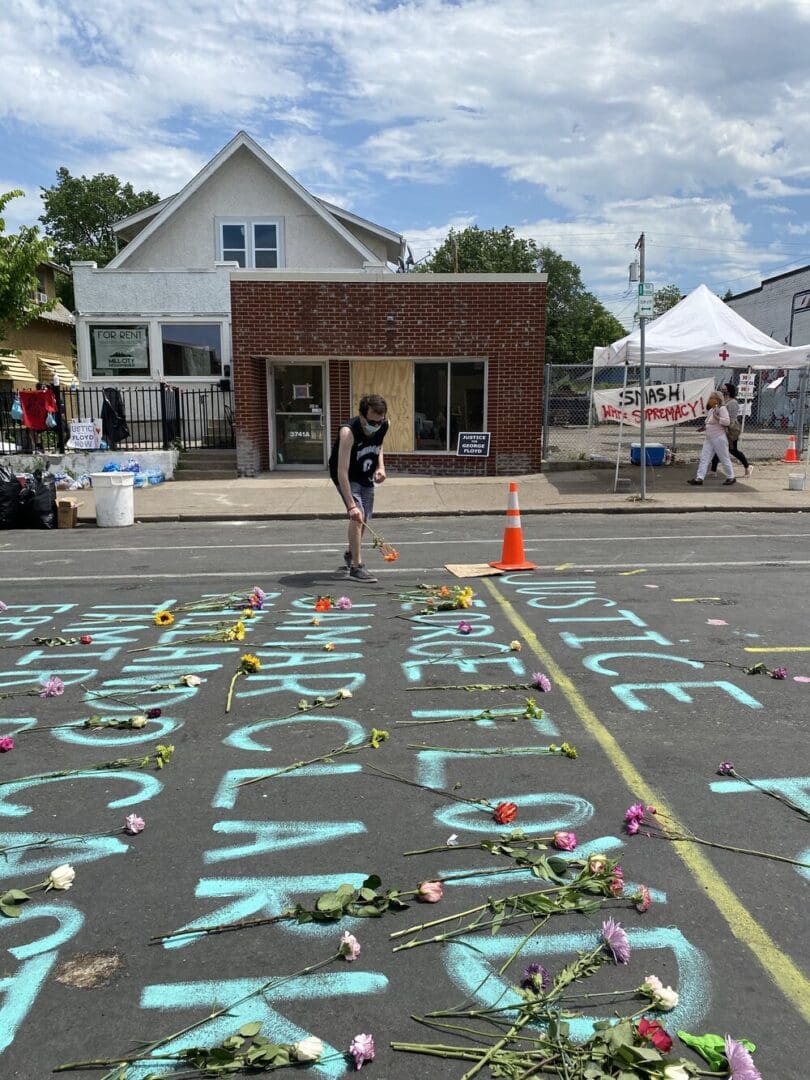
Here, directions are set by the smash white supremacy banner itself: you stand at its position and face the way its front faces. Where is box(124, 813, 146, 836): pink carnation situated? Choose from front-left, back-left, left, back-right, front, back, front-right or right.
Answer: front

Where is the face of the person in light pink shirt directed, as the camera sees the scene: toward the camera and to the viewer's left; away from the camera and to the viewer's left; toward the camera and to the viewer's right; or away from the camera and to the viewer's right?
toward the camera and to the viewer's left

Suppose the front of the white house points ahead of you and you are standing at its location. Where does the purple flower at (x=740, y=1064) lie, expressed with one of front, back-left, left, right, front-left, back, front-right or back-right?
front

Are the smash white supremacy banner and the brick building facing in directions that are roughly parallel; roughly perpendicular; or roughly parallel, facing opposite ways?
roughly parallel

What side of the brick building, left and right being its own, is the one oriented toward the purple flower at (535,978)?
front

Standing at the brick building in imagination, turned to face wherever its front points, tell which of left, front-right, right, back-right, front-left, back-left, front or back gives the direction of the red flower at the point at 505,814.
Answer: front

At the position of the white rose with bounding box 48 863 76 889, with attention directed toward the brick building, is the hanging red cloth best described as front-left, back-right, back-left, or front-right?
front-left

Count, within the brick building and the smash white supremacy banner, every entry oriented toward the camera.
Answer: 2

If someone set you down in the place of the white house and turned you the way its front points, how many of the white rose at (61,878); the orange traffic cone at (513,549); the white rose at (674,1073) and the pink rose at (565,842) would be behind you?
0

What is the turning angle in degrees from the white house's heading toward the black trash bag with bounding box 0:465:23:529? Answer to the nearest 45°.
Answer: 0° — it already faces it

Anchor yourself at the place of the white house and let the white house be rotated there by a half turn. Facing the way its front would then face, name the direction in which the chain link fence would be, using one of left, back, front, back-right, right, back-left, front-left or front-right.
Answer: right

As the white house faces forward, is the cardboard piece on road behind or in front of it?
in front

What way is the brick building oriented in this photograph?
toward the camera

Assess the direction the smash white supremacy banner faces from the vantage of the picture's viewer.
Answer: facing the viewer

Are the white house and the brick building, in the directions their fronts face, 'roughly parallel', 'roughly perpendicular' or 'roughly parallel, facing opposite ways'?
roughly parallel

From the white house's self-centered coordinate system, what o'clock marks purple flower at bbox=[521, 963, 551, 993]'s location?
The purple flower is roughly at 12 o'clock from the white house.

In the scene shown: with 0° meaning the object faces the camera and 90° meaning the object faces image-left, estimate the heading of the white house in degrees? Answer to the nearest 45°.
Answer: approximately 0°

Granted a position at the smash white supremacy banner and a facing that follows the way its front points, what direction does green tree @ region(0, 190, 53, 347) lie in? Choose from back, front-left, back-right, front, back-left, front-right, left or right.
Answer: right

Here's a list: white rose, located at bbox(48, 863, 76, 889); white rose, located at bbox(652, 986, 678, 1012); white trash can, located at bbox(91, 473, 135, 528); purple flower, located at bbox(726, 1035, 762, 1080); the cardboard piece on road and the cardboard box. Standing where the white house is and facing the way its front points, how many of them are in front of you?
6
